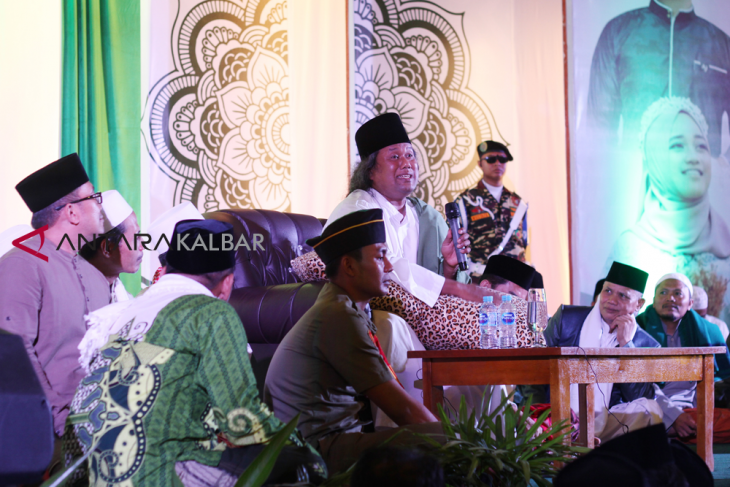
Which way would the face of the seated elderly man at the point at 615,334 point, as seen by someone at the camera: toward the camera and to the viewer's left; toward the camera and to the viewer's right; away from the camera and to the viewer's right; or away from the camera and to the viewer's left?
toward the camera and to the viewer's left

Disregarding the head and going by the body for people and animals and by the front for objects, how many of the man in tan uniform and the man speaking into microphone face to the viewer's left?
0

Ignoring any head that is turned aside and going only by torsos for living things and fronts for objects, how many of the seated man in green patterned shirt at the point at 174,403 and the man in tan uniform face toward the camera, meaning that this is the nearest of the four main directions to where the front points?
0

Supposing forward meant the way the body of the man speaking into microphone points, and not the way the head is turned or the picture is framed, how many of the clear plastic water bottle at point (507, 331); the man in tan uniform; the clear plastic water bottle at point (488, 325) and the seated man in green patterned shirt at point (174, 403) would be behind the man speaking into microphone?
0

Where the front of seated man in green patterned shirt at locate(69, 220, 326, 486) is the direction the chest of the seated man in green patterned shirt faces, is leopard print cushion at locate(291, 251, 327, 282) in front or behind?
in front

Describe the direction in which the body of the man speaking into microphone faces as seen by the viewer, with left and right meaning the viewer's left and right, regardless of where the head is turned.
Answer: facing the viewer and to the right of the viewer

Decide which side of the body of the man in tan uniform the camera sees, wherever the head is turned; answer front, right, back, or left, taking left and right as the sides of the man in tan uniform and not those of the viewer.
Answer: right

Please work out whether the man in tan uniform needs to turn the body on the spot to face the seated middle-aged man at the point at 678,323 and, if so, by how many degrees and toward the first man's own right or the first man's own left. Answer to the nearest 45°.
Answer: approximately 45° to the first man's own left

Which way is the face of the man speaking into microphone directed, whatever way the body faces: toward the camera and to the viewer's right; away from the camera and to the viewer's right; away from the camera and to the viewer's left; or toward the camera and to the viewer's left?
toward the camera and to the viewer's right

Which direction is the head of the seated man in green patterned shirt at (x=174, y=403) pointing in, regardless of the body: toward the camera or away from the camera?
away from the camera

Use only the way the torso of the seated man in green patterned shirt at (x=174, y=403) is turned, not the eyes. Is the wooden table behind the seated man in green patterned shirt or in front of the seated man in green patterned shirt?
in front

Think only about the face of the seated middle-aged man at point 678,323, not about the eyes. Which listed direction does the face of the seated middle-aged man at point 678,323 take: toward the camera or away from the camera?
toward the camera

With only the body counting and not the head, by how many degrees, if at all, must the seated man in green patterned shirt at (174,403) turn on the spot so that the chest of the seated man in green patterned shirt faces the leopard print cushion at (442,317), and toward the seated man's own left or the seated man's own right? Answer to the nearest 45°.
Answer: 0° — they already face it

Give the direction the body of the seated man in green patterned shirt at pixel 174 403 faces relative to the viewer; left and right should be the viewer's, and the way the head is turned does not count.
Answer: facing away from the viewer and to the right of the viewer

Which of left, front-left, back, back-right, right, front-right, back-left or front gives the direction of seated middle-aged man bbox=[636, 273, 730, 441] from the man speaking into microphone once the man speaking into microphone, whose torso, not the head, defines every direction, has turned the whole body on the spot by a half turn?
right
